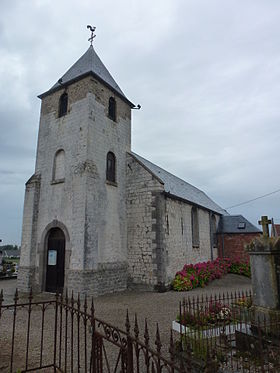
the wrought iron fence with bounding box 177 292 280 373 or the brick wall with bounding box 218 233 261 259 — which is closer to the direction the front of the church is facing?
the wrought iron fence

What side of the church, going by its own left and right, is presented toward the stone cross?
left

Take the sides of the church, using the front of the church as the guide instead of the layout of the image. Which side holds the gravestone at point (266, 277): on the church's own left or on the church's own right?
on the church's own left

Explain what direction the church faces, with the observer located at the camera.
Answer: facing the viewer and to the left of the viewer

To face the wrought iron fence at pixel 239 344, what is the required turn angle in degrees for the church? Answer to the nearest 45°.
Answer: approximately 90° to its left

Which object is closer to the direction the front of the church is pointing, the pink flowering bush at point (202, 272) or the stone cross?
the stone cross

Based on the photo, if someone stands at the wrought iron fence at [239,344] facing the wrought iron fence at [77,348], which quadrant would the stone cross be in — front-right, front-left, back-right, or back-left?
back-right

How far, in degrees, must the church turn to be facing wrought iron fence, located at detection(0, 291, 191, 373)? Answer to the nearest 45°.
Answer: approximately 45° to its left
